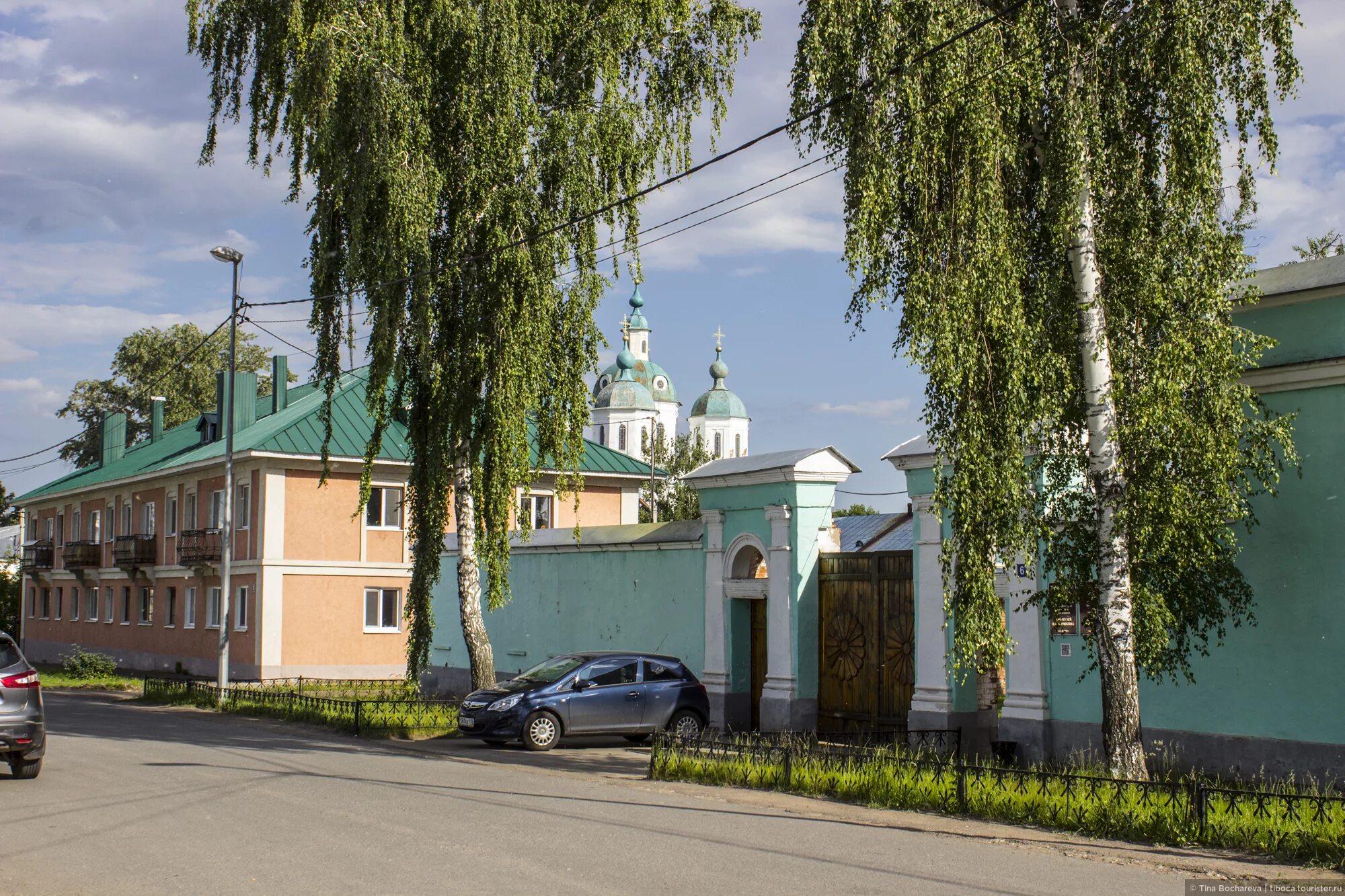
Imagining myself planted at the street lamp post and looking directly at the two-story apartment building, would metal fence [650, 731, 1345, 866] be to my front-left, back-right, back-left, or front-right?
back-right

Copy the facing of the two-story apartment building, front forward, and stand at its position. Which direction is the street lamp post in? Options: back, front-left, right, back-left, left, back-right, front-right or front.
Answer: front-left

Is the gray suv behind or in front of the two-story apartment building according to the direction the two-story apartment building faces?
in front

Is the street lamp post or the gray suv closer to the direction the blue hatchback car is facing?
the gray suv

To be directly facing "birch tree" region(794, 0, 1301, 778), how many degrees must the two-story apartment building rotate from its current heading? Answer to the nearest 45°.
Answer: approximately 45° to its left

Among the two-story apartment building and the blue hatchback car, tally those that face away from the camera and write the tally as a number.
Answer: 0

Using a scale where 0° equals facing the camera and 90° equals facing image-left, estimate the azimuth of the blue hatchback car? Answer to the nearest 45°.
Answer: approximately 45°
